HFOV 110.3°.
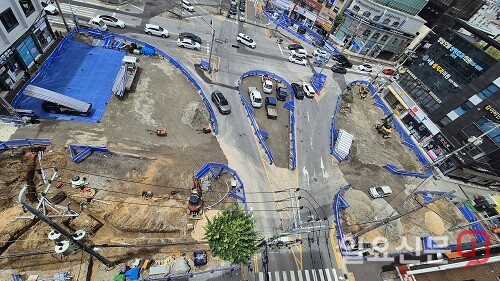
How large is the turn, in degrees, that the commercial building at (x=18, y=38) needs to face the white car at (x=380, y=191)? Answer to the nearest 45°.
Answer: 0° — it already faces it

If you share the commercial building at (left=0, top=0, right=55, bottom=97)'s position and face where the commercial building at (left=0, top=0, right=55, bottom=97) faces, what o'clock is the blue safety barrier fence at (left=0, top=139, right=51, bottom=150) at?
The blue safety barrier fence is roughly at 2 o'clock from the commercial building.

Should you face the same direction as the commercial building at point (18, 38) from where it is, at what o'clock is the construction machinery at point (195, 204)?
The construction machinery is roughly at 1 o'clock from the commercial building.

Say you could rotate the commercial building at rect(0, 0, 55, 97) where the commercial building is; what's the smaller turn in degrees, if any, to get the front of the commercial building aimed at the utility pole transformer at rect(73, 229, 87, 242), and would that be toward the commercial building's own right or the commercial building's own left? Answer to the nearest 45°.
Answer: approximately 45° to the commercial building's own right

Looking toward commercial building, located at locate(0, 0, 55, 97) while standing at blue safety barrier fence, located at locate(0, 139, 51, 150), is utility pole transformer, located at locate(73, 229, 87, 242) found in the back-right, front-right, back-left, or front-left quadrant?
back-right

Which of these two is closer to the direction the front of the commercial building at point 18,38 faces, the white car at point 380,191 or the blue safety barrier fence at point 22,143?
the white car

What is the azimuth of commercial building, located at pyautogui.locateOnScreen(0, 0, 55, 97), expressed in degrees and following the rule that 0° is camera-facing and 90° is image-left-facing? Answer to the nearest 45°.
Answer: approximately 315°

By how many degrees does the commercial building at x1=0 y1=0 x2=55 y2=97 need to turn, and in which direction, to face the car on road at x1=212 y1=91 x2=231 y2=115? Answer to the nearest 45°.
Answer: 0° — it already faces it

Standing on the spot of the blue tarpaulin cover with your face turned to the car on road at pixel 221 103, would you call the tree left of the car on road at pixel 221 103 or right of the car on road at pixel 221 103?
right

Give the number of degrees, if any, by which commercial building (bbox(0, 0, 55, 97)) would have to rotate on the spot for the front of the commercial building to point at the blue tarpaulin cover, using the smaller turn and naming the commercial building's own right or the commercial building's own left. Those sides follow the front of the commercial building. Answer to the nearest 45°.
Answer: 0° — it already faces it

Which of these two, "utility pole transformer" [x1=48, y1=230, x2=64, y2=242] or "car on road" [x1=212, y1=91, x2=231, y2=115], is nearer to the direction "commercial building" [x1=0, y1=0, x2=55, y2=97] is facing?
the car on road
